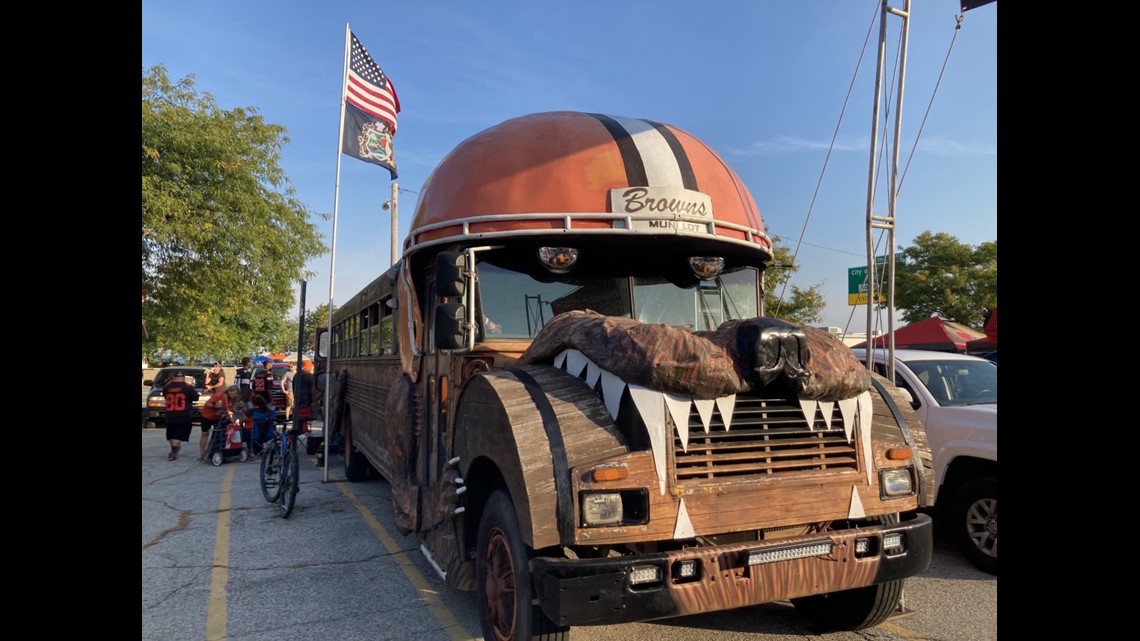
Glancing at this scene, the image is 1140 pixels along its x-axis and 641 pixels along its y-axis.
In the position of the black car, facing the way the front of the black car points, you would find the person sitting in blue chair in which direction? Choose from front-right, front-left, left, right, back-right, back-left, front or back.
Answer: front

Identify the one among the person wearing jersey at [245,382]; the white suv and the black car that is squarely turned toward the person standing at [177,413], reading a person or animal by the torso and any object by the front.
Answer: the black car

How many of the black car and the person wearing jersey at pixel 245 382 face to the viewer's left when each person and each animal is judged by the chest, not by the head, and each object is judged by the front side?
0

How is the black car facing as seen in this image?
toward the camera
